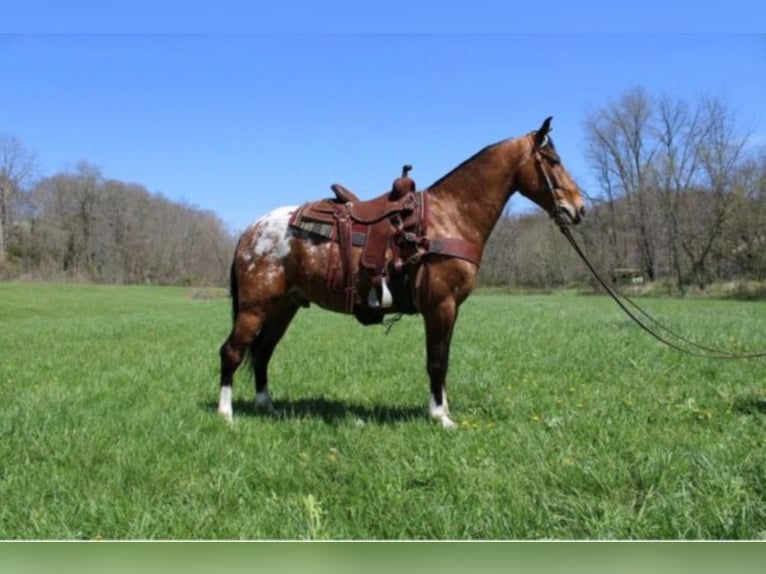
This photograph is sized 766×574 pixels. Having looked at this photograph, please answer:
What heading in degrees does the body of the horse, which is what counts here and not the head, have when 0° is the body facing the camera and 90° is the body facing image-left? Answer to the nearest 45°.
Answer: approximately 270°
